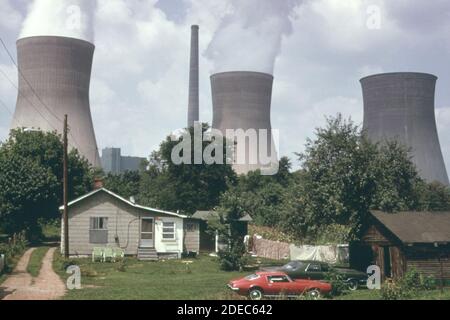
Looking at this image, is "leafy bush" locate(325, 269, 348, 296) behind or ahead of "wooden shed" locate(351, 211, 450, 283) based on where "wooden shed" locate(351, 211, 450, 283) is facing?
ahead

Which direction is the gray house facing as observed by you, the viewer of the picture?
facing the viewer

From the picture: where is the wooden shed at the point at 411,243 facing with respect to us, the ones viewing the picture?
facing the viewer and to the left of the viewer

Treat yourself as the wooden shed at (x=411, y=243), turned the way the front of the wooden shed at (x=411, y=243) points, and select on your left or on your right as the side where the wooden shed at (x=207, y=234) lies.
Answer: on your right

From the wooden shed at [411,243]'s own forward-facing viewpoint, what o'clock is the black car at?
The black car is roughly at 12 o'clock from the wooden shed.

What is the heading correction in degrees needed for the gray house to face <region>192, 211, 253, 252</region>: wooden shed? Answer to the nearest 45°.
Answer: approximately 135° to its left

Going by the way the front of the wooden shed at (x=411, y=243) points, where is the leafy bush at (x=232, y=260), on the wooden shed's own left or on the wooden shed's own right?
on the wooden shed's own right

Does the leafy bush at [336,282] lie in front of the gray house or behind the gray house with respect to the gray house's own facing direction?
in front
